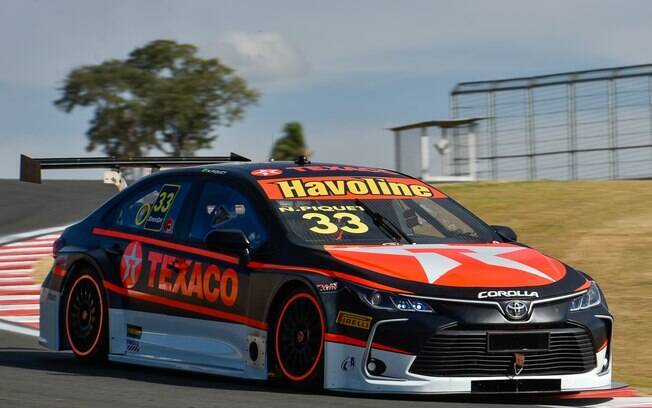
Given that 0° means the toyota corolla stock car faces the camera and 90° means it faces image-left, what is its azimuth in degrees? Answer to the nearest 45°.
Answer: approximately 315°

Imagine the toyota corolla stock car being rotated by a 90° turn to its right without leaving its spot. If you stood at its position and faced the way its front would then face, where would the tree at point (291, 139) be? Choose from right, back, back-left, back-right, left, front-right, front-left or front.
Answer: back-right
